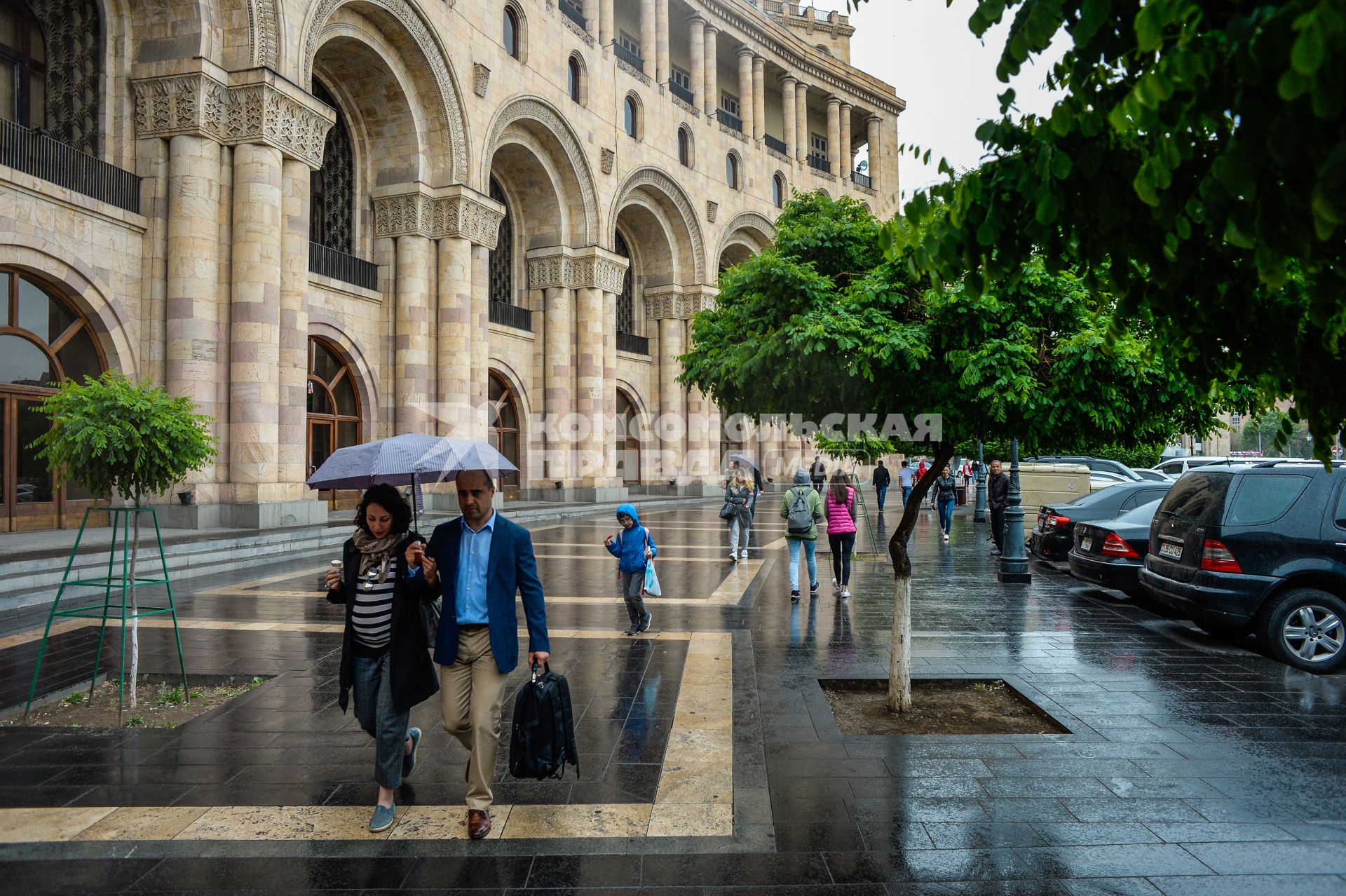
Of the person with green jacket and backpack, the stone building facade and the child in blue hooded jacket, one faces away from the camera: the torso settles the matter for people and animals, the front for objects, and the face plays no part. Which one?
the person with green jacket and backpack

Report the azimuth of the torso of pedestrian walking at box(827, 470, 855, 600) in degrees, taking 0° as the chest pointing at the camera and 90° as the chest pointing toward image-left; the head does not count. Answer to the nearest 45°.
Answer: approximately 180°

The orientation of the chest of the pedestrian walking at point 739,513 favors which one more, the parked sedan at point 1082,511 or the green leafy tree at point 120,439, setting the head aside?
the green leafy tree

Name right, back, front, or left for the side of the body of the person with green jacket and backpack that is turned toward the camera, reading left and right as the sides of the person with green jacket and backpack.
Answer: back

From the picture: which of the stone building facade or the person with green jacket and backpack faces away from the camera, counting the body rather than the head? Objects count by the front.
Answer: the person with green jacket and backpack

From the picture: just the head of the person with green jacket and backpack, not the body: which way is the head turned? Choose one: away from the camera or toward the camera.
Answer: away from the camera

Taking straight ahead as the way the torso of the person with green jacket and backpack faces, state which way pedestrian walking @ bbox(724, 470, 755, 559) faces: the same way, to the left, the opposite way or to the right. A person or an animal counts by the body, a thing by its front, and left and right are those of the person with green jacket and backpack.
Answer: the opposite way

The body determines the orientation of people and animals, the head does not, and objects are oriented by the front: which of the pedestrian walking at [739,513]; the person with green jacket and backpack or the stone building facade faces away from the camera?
the person with green jacket and backpack

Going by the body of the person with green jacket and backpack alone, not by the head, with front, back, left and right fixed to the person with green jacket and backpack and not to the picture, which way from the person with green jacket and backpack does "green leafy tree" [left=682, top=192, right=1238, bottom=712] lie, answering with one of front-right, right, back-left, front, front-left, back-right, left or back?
back

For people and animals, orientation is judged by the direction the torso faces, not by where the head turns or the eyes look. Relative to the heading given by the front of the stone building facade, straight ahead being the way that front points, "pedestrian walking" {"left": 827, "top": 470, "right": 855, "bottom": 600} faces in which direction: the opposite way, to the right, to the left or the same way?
to the left

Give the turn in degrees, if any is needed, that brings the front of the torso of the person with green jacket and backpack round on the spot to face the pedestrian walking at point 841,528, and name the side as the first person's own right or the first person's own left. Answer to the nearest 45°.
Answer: approximately 45° to the first person's own right

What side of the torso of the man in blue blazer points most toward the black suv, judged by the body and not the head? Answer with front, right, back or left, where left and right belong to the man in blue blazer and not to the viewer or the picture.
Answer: left
